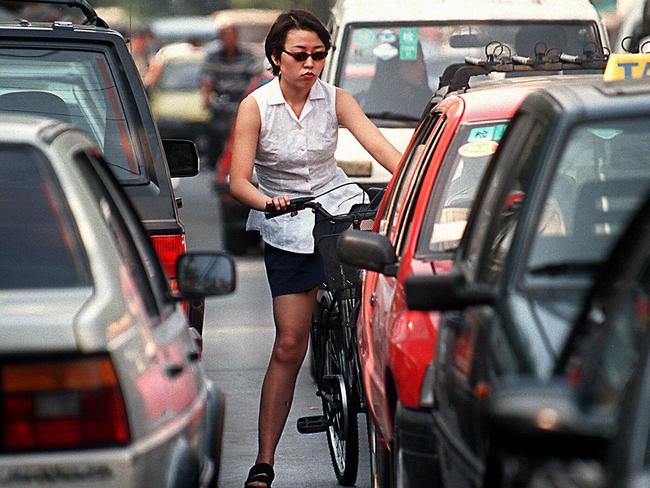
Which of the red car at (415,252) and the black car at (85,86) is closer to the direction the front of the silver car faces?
the black car

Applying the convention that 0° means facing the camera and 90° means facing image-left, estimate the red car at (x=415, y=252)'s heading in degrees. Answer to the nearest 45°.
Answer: approximately 0°

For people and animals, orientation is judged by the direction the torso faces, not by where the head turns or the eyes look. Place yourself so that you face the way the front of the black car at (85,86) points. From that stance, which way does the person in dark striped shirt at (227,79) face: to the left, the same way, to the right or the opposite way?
the opposite way

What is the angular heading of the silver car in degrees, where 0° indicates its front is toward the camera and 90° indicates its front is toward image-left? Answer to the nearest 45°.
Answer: approximately 180°

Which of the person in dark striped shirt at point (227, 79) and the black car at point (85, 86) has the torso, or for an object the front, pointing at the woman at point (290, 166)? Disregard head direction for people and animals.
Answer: the person in dark striped shirt

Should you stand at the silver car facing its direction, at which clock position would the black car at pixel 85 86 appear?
The black car is roughly at 12 o'clock from the silver car.

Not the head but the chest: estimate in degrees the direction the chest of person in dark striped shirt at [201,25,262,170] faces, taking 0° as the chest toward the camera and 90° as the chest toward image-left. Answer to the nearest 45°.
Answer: approximately 0°

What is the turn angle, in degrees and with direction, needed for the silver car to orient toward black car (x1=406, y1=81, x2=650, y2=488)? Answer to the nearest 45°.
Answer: approximately 90° to its right

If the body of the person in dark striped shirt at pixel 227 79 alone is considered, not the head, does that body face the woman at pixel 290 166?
yes

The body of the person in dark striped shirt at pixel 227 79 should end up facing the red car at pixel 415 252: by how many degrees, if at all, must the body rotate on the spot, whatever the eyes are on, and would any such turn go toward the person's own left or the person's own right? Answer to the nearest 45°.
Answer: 0° — they already face it

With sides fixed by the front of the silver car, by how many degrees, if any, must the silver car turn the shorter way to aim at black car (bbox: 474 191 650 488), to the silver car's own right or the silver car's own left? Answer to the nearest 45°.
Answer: approximately 135° to the silver car's own right
